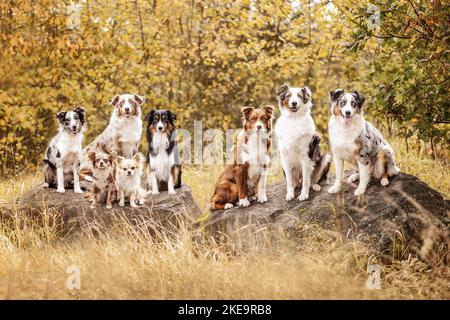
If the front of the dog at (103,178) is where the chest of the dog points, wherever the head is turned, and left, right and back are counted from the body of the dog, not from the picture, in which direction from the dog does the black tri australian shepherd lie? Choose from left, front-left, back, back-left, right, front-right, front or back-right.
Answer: left

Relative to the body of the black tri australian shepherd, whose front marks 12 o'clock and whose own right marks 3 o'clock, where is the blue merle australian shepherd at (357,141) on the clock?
The blue merle australian shepherd is roughly at 10 o'clock from the black tri australian shepherd.

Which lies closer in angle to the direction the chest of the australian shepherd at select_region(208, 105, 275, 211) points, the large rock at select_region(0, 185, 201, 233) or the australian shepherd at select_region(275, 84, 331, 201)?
the australian shepherd

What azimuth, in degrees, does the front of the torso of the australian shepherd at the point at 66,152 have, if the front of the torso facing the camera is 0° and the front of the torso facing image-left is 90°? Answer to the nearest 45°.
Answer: approximately 315°

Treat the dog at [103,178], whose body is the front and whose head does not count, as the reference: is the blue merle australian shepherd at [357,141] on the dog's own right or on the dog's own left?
on the dog's own left

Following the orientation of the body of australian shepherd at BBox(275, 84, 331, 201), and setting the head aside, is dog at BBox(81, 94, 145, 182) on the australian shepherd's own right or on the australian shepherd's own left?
on the australian shepherd's own right

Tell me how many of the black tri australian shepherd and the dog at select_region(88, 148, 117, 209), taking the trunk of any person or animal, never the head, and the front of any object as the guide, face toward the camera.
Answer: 2
